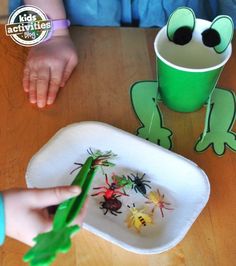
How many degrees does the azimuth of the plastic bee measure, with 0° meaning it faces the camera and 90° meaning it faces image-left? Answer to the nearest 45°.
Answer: approximately 135°

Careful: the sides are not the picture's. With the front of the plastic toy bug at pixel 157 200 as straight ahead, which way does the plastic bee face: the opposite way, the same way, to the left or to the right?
the opposite way
